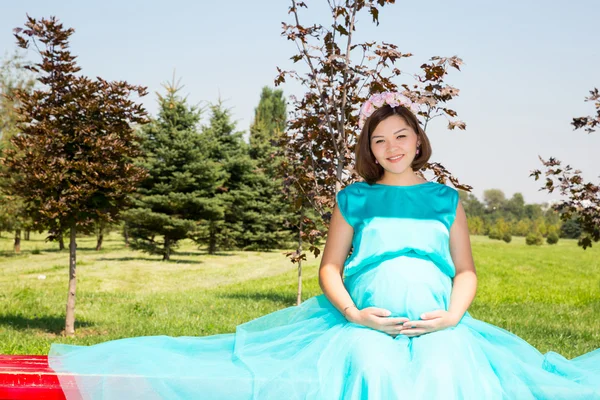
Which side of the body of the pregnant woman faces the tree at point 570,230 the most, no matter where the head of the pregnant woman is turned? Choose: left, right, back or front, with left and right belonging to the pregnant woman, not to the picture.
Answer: back

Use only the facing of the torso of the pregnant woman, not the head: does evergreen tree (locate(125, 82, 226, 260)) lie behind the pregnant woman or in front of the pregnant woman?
behind

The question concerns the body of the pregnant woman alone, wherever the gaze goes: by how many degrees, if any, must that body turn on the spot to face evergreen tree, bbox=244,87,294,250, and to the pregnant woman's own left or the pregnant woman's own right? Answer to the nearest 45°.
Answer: approximately 180°

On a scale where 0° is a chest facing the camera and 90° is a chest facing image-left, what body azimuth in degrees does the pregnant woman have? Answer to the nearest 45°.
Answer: approximately 0°

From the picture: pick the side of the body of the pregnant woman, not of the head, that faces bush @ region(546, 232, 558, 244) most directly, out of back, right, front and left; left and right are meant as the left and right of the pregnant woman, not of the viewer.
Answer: back

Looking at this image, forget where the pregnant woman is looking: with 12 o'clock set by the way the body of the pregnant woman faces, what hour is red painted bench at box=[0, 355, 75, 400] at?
The red painted bench is roughly at 3 o'clock from the pregnant woman.

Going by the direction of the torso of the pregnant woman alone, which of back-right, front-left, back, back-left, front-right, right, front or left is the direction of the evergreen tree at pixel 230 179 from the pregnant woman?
back

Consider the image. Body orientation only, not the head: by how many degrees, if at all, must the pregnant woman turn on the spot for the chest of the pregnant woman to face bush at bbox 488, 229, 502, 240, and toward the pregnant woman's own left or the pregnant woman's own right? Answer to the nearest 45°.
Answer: approximately 180°

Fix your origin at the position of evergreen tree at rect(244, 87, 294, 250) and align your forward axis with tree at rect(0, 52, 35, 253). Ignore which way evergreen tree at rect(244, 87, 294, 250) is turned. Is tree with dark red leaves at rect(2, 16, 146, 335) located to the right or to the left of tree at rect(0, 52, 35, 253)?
left
